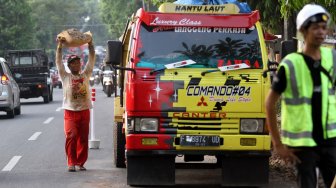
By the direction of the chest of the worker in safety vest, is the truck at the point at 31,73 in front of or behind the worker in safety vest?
behind

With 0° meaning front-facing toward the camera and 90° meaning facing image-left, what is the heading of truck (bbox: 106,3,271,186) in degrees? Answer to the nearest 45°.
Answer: approximately 0°
